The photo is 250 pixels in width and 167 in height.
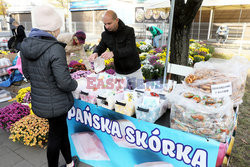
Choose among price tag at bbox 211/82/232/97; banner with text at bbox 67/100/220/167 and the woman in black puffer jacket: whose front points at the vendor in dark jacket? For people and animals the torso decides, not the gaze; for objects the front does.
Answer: the woman in black puffer jacket

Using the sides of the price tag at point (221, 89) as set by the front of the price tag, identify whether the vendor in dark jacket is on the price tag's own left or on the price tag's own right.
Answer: on the price tag's own right

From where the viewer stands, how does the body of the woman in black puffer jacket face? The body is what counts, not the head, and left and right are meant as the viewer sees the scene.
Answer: facing away from the viewer and to the right of the viewer

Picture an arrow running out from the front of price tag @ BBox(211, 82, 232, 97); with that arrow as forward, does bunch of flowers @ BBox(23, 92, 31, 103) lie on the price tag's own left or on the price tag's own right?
on the price tag's own right

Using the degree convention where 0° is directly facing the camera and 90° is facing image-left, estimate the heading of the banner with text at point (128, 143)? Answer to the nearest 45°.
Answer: approximately 45°

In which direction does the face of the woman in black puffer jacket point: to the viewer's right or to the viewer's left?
to the viewer's right

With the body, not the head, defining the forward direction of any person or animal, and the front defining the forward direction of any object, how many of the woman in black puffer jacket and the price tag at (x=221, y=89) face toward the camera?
1

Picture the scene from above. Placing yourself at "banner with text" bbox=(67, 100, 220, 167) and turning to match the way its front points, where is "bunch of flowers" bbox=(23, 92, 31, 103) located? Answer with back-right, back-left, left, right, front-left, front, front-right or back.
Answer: right

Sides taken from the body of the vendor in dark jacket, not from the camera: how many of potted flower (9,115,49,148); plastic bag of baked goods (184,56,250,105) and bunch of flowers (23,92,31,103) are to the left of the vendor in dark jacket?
1

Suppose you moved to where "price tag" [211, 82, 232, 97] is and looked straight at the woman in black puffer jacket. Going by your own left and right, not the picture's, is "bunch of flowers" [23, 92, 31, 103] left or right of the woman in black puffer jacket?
right

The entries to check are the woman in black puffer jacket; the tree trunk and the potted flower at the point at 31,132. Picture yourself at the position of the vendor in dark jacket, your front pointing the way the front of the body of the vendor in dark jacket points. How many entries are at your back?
1
